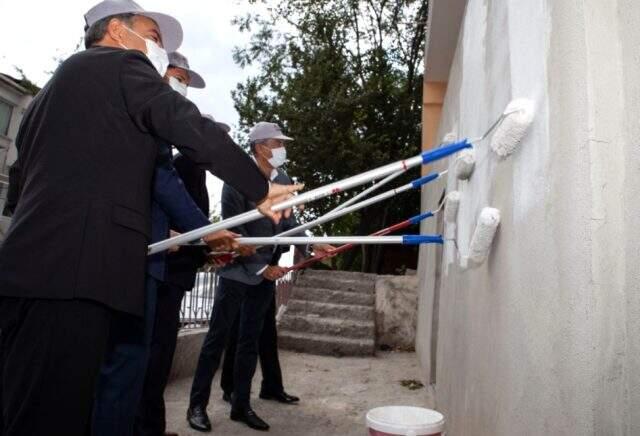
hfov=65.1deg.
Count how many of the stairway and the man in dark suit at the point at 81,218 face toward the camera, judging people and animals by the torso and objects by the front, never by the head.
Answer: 1

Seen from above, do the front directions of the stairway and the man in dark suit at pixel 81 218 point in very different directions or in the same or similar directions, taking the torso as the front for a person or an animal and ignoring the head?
very different directions

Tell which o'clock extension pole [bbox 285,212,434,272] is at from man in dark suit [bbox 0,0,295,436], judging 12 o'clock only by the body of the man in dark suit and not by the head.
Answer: The extension pole is roughly at 12 o'clock from the man in dark suit.

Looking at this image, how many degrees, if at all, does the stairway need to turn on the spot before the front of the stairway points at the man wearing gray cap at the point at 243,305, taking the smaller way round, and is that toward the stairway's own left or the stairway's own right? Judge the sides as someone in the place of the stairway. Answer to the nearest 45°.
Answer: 0° — it already faces them

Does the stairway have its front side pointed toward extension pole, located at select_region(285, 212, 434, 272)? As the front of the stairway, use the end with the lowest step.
yes

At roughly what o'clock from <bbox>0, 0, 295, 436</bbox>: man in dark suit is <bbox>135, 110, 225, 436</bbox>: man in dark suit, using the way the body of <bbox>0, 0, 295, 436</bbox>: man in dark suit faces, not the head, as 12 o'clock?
<bbox>135, 110, 225, 436</bbox>: man in dark suit is roughly at 11 o'clock from <bbox>0, 0, 295, 436</bbox>: man in dark suit.

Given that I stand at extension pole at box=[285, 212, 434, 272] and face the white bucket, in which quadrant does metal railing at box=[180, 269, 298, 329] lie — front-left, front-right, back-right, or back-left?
back-right

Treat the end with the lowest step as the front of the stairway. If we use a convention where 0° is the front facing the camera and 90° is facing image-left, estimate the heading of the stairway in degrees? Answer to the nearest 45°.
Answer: approximately 0°

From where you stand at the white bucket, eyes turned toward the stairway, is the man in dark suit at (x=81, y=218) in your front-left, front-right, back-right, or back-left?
back-left

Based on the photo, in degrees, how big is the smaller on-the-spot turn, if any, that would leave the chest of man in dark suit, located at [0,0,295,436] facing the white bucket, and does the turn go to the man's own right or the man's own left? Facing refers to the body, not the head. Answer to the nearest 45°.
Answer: approximately 45° to the man's own right

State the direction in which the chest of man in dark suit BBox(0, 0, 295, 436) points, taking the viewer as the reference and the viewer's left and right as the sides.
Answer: facing away from the viewer and to the right of the viewer

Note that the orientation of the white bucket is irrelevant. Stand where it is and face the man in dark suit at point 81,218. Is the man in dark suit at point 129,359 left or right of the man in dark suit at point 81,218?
right
